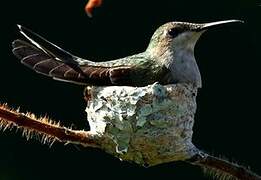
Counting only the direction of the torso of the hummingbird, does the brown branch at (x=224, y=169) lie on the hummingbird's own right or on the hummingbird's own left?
on the hummingbird's own right

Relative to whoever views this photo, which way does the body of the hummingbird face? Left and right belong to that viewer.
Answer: facing to the right of the viewer
